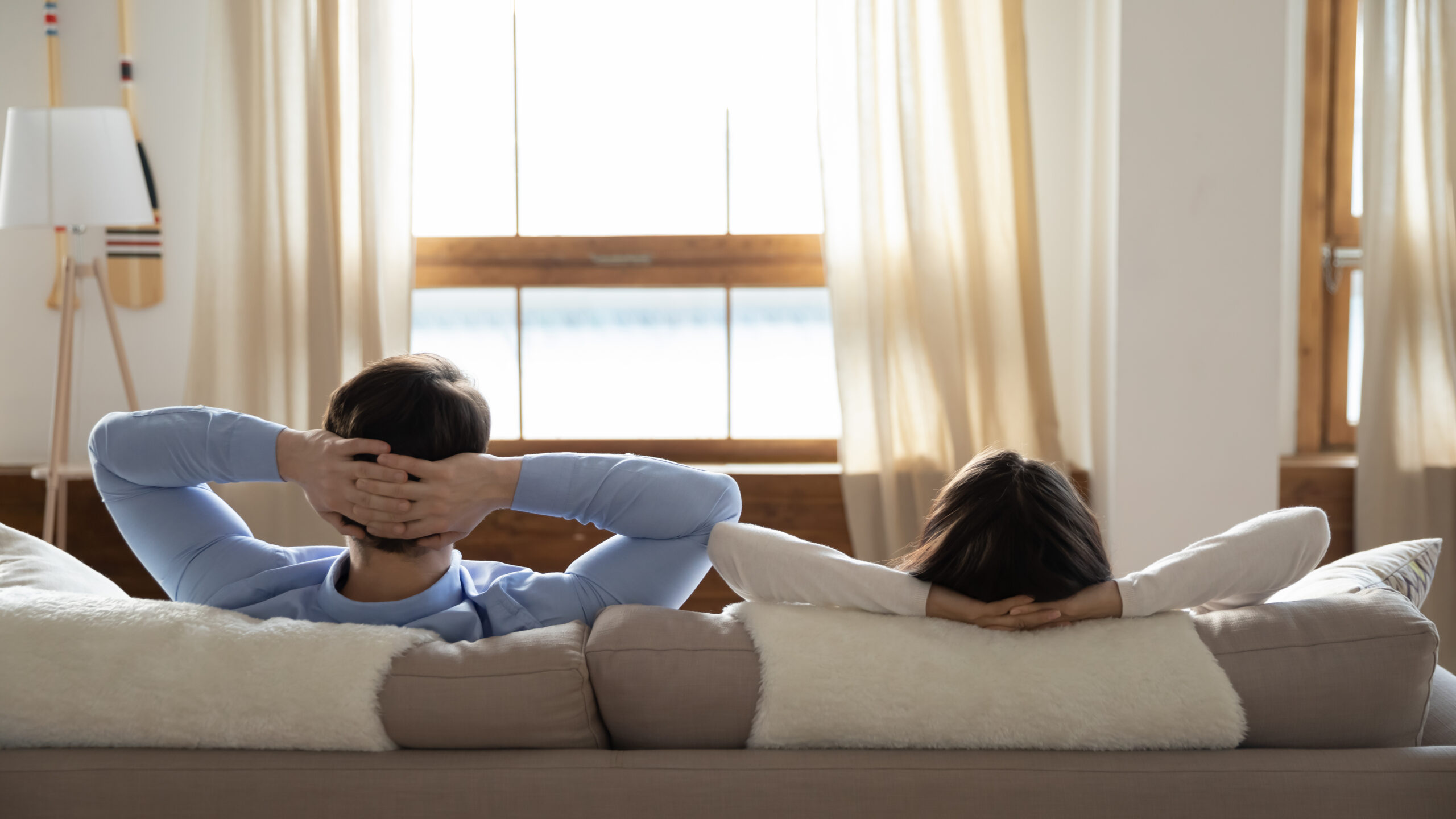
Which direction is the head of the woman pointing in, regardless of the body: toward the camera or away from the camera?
away from the camera

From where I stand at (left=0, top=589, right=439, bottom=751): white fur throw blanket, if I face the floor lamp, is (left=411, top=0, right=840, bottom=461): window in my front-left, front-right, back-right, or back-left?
front-right

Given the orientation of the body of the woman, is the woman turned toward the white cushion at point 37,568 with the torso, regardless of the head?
no

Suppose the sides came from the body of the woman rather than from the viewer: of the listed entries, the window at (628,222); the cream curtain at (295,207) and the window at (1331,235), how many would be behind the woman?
0

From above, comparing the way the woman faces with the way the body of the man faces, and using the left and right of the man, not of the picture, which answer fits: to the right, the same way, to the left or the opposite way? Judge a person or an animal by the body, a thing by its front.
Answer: the same way

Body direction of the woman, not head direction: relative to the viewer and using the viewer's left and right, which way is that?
facing away from the viewer

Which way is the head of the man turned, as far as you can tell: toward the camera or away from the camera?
away from the camera

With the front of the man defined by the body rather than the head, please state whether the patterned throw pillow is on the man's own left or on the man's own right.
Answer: on the man's own right

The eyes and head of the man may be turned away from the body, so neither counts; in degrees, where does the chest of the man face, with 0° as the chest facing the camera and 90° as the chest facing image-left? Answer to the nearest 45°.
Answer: approximately 180°

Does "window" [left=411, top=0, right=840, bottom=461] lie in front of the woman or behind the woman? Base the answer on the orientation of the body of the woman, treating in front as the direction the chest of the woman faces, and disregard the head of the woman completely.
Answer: in front
